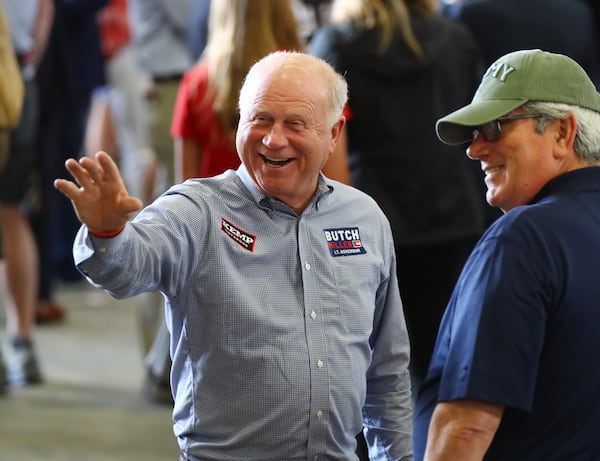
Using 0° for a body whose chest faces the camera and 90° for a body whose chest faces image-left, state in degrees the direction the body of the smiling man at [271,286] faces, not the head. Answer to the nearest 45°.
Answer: approximately 0°

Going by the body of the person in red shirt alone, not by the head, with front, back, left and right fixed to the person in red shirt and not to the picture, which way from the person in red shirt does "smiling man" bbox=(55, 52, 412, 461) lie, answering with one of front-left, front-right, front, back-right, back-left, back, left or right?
back

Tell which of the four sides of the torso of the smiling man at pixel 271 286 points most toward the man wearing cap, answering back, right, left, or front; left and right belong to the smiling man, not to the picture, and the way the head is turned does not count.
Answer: left

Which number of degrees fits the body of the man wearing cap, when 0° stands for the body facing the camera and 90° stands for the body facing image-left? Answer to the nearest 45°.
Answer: approximately 135°

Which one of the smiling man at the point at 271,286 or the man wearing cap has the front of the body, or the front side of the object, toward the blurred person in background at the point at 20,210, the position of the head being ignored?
the man wearing cap

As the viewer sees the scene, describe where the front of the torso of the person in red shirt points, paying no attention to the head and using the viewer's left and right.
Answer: facing away from the viewer

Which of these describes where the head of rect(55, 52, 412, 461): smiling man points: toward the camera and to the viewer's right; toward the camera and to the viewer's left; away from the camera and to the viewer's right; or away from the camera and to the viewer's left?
toward the camera and to the viewer's left

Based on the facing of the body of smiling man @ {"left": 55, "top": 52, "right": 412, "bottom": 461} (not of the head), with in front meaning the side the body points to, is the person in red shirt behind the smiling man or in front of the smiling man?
behind

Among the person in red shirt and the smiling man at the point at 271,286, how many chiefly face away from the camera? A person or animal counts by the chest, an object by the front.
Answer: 1

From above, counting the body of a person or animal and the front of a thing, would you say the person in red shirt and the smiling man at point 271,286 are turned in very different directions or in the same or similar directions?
very different directions

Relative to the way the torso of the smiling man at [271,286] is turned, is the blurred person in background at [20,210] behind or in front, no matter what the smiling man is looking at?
behind

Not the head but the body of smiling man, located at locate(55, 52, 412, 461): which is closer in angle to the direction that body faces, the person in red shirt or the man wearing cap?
the man wearing cap

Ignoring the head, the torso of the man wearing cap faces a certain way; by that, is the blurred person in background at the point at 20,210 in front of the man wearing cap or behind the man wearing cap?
in front
